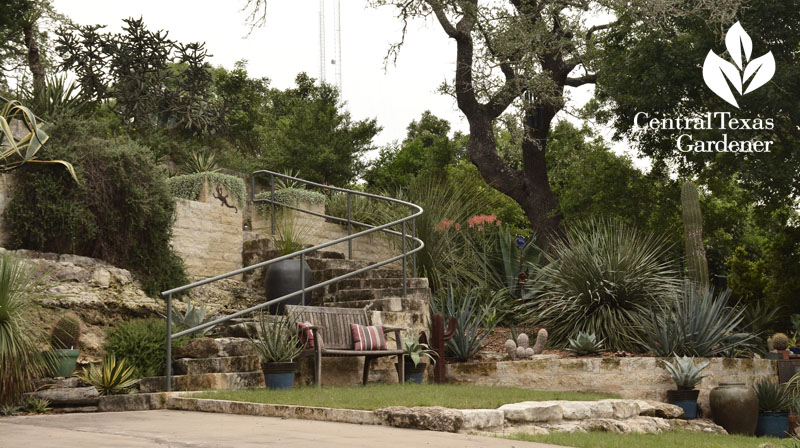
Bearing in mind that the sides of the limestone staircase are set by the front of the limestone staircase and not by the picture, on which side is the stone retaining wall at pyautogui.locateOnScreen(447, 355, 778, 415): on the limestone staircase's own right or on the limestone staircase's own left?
on the limestone staircase's own left

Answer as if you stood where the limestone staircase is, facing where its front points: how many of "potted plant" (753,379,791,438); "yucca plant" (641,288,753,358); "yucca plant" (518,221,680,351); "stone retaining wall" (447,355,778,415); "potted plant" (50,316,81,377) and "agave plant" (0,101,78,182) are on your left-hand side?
4

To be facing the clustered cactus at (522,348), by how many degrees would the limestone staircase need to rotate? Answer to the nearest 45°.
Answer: approximately 90° to its left

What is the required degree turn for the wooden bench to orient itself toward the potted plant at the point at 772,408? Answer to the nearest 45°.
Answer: approximately 45° to its left

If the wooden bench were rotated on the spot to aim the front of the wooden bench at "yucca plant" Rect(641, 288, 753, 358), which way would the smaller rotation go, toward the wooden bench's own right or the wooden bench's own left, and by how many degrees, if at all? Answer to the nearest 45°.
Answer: approximately 45° to the wooden bench's own left

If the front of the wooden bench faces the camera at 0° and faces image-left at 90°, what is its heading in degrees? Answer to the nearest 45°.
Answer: approximately 315°

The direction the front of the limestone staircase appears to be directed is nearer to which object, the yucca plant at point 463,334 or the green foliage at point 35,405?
the green foliage

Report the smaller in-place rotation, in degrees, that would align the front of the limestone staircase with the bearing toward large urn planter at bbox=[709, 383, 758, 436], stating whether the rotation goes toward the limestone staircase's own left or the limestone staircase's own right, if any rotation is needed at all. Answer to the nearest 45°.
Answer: approximately 90° to the limestone staircase's own left

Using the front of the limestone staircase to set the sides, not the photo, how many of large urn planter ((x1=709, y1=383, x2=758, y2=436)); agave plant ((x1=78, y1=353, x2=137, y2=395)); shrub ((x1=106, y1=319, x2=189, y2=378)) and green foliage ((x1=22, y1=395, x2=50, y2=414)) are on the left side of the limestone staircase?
1

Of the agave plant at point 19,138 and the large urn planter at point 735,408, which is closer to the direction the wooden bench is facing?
the large urn planter

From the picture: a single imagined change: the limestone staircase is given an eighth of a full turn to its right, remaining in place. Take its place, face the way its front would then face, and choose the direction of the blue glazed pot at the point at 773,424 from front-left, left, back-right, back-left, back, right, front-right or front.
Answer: back-left

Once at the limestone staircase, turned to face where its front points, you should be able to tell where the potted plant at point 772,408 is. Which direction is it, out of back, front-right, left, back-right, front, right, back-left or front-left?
left

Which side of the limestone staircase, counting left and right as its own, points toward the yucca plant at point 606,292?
left

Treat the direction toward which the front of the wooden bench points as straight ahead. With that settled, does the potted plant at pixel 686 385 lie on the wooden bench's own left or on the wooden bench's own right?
on the wooden bench's own left

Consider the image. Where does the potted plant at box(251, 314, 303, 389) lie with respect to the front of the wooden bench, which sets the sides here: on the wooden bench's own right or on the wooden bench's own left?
on the wooden bench's own right

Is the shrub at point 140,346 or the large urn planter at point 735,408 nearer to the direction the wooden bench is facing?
the large urn planter

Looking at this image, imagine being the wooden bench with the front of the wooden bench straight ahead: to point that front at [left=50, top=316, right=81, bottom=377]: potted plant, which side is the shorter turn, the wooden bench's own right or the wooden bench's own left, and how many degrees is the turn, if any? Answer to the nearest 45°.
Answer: approximately 135° to the wooden bench's own right

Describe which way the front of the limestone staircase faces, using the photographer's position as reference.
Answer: facing the viewer
